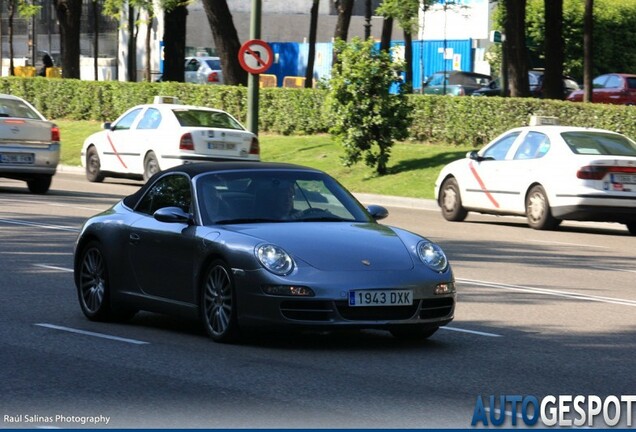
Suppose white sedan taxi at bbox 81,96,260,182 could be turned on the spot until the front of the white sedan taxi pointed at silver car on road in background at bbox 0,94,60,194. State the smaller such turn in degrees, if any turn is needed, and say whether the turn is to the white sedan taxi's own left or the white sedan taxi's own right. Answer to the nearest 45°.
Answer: approximately 90° to the white sedan taxi's own left

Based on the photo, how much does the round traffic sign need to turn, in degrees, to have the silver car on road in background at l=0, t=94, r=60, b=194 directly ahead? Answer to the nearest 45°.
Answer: approximately 90° to its right

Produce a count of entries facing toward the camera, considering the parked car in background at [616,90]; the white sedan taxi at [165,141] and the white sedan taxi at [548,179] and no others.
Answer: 0

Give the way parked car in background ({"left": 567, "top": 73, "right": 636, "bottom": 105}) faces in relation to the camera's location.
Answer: facing to the left of the viewer

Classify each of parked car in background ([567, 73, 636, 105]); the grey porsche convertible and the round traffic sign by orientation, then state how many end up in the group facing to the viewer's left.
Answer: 1

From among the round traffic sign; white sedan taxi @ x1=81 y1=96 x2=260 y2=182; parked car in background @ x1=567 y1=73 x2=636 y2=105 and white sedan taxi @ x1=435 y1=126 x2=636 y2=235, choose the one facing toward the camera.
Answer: the round traffic sign

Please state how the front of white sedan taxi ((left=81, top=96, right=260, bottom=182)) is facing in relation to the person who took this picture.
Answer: facing away from the viewer and to the left of the viewer

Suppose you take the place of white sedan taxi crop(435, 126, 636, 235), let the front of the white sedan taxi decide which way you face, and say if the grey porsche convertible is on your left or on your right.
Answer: on your left

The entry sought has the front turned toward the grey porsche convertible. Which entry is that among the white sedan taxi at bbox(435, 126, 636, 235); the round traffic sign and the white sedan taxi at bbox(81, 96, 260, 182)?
the round traffic sign

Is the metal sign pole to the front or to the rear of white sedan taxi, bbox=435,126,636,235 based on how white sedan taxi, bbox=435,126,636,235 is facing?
to the front

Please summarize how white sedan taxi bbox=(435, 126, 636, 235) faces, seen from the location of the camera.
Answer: facing away from the viewer and to the left of the viewer

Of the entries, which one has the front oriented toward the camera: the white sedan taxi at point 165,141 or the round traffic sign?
the round traffic sign

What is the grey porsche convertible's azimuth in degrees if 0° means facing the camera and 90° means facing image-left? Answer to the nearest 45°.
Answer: approximately 315°

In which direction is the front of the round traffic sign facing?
toward the camera

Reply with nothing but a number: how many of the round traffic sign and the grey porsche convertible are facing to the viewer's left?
0
